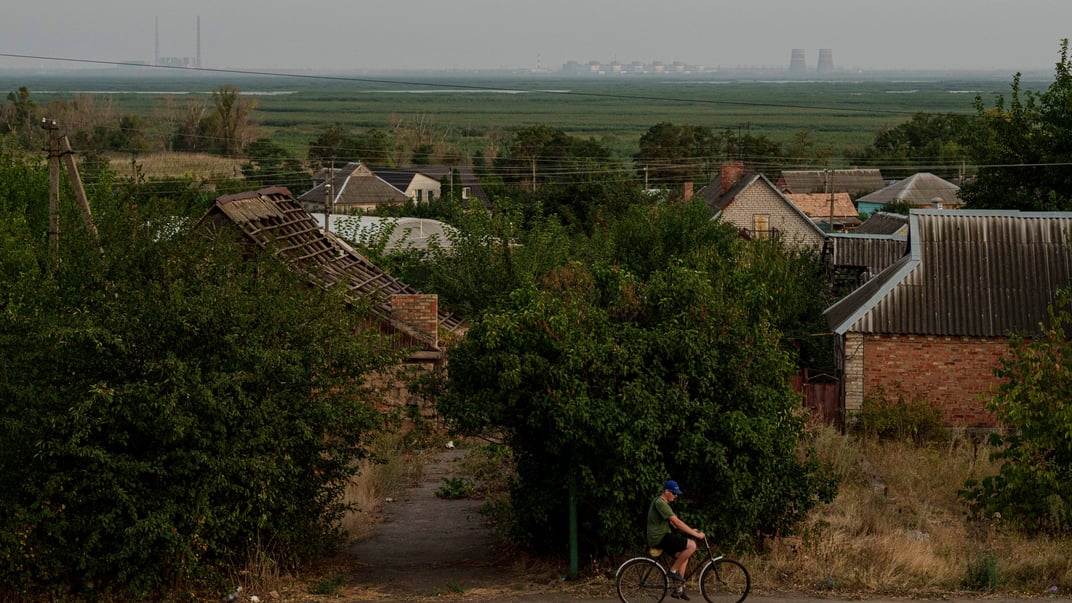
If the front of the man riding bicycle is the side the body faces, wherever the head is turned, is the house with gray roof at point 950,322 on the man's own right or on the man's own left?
on the man's own left

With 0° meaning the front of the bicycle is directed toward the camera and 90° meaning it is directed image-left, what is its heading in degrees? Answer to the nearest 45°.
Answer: approximately 270°

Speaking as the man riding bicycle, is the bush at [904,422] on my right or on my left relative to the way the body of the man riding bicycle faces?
on my left

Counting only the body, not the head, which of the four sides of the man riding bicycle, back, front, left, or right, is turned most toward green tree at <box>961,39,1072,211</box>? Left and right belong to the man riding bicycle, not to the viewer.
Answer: left

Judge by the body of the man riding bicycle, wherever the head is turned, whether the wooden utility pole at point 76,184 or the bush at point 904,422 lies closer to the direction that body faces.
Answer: the bush

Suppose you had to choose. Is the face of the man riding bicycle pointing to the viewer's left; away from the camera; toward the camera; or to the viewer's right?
to the viewer's right

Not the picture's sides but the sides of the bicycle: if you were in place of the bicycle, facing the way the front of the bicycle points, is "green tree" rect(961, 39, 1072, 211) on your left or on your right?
on your left

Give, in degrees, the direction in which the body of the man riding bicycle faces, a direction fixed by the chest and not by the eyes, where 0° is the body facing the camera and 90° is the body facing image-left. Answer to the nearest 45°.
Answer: approximately 270°

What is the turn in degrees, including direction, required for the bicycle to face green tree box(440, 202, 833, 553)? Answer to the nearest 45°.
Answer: approximately 90° to its left

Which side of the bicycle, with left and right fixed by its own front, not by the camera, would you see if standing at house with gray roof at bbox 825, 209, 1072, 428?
left
